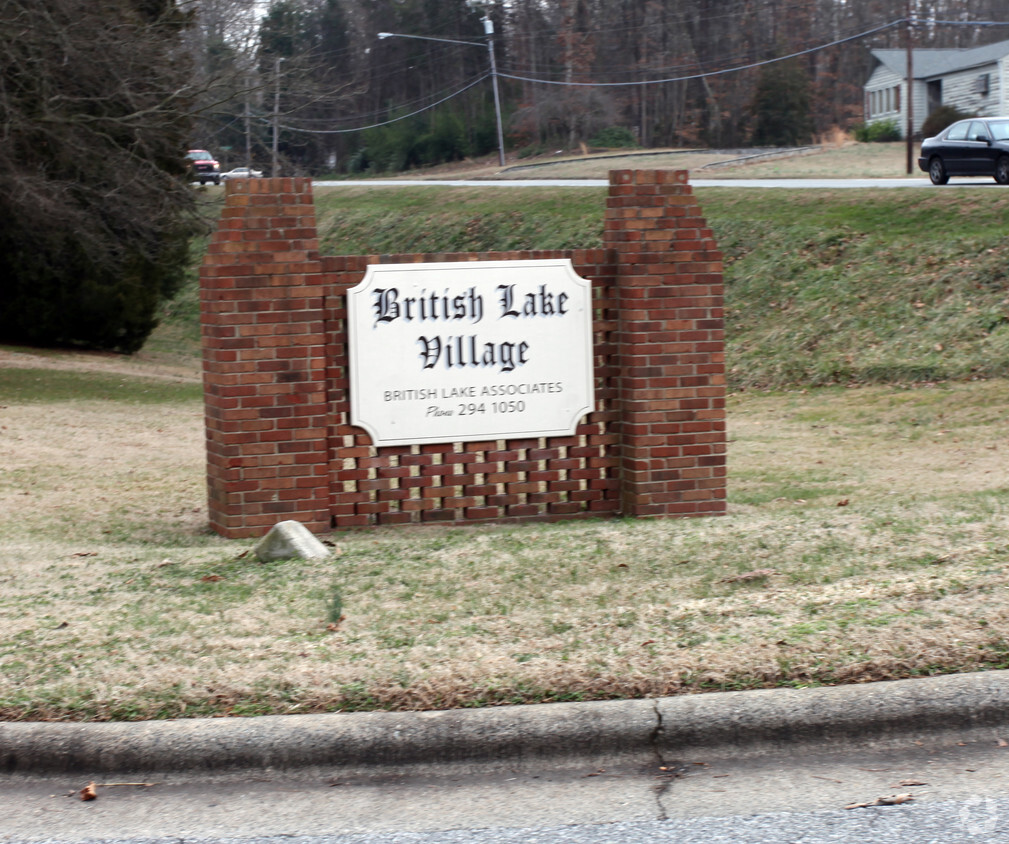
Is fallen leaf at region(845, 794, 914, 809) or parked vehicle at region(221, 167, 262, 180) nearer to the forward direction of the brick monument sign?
the fallen leaf

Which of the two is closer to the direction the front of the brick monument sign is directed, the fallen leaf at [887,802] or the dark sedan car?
the fallen leaf

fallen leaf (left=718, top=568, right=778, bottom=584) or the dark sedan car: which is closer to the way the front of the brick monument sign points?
the fallen leaf

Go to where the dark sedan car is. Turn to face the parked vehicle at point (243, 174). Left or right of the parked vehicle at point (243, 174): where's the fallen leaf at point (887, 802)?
left

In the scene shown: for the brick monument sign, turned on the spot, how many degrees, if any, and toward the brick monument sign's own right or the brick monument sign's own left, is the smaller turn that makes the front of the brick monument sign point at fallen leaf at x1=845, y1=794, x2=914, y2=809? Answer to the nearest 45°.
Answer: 0° — it already faces it

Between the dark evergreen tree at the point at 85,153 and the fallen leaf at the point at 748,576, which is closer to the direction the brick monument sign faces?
the fallen leaf

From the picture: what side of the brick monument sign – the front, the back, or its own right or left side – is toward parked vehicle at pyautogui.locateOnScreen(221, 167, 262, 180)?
back

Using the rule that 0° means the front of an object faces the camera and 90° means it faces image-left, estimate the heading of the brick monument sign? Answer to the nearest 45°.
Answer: approximately 0°

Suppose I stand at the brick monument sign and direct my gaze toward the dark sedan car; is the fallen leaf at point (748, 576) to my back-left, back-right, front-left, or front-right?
back-right
